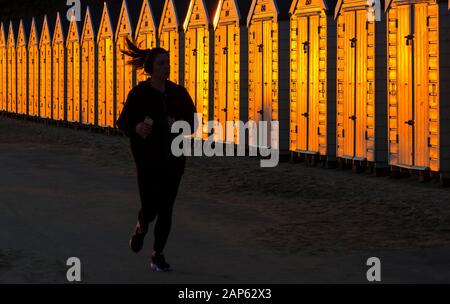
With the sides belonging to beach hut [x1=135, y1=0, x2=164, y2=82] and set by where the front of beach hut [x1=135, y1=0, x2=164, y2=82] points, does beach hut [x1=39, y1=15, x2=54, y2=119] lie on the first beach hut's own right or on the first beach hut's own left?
on the first beach hut's own right

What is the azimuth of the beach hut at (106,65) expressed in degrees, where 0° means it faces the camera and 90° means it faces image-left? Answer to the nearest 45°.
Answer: approximately 45°

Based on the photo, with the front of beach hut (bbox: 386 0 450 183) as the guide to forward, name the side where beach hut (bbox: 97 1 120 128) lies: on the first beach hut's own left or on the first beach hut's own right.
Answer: on the first beach hut's own right

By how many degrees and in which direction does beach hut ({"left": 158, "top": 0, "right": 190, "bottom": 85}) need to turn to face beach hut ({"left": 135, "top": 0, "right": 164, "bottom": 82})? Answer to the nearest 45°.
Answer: approximately 135° to its right

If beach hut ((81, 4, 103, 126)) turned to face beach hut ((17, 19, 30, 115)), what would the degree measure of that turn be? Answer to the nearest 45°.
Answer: approximately 135° to its right

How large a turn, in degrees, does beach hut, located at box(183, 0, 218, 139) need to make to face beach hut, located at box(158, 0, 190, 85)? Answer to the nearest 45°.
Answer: approximately 135° to its right

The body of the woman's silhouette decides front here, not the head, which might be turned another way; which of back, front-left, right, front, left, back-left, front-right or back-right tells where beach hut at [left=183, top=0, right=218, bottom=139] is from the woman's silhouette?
back-left

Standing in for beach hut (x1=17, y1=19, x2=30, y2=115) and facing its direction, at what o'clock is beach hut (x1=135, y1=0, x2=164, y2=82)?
beach hut (x1=135, y1=0, x2=164, y2=82) is roughly at 10 o'clock from beach hut (x1=17, y1=19, x2=30, y2=115).

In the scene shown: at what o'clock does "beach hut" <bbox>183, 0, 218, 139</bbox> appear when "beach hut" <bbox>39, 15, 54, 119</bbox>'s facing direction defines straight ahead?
"beach hut" <bbox>183, 0, 218, 139</bbox> is roughly at 10 o'clock from "beach hut" <bbox>39, 15, 54, 119</bbox>.
